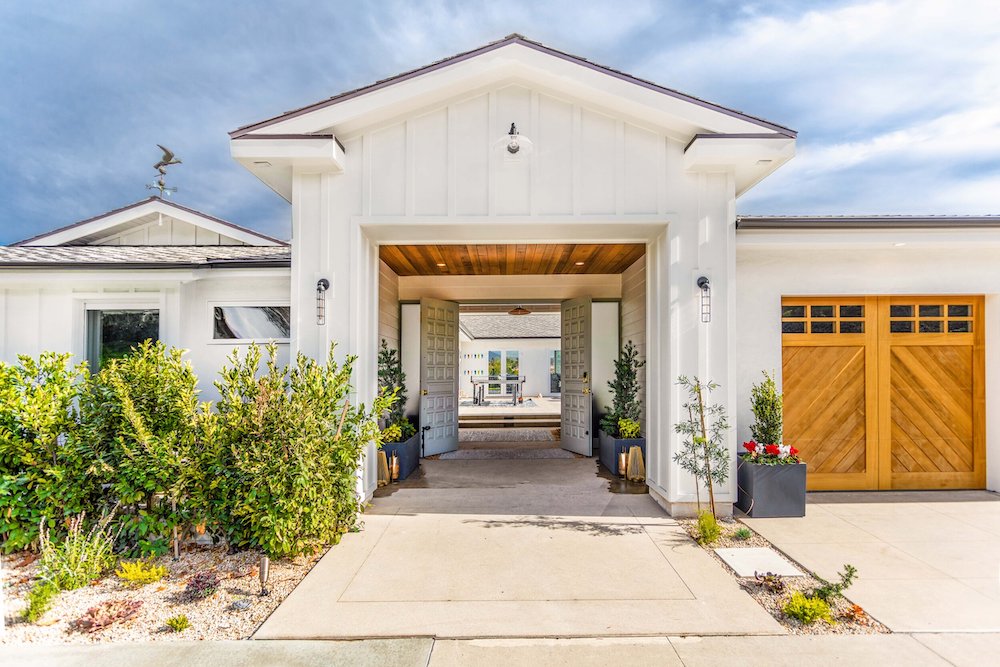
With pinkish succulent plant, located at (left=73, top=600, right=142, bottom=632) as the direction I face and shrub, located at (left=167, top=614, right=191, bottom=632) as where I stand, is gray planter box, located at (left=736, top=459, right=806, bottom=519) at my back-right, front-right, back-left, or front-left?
back-right

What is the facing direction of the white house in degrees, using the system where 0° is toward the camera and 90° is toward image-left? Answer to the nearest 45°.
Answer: approximately 0°

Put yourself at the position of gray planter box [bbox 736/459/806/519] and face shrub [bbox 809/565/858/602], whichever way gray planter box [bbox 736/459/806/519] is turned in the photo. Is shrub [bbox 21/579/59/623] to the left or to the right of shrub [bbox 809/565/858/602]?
right

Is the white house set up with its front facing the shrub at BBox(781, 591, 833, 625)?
yes

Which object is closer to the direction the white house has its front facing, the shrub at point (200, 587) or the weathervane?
the shrub
